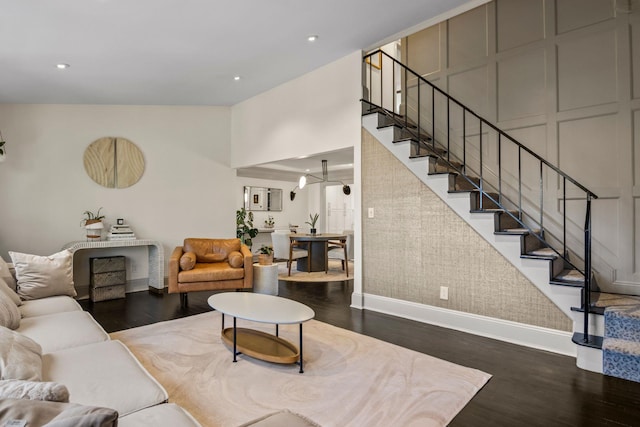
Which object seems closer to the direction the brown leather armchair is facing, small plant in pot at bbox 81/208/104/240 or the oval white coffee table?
the oval white coffee table

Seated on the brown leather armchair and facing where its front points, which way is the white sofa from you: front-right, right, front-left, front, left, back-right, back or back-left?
front

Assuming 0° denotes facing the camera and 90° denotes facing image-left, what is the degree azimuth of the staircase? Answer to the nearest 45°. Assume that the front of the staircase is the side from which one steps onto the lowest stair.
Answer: approximately 315°

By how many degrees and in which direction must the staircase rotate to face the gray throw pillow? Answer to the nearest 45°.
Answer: approximately 90° to its right

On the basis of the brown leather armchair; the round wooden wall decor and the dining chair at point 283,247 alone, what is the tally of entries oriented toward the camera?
2

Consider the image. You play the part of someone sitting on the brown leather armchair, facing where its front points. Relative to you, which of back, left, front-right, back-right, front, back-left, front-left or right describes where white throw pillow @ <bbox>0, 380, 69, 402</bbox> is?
front

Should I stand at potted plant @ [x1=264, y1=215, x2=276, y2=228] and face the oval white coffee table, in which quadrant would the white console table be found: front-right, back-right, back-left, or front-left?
front-right

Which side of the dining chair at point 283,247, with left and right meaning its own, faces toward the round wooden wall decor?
back

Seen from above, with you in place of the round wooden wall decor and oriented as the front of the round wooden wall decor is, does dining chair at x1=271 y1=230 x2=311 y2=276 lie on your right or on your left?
on your left

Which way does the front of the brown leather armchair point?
toward the camera

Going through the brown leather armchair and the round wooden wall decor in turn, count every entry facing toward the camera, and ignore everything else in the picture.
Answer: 2

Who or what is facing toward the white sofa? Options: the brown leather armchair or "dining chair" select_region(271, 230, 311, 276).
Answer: the brown leather armchair

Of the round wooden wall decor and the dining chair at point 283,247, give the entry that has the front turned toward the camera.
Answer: the round wooden wall decor

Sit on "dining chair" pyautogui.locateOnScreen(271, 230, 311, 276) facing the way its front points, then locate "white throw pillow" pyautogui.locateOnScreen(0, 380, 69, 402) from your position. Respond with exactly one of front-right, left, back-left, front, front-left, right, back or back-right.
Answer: back-right

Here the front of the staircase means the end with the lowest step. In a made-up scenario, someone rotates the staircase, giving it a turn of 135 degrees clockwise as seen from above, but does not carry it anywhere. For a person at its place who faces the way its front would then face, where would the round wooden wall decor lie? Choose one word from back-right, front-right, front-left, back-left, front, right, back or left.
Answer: front

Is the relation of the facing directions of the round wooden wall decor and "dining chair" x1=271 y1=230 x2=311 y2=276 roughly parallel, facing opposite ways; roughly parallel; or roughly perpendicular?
roughly perpendicular

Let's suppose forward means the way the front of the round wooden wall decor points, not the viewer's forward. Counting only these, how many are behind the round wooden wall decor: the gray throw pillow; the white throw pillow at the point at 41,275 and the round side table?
0

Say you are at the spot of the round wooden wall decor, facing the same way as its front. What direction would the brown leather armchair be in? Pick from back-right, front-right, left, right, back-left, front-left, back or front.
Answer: front-left

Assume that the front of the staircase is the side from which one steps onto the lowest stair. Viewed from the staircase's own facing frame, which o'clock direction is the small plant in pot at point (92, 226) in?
The small plant in pot is roughly at 4 o'clock from the staircase.

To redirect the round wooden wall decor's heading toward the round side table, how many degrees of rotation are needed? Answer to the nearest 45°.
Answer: approximately 45° to its left
